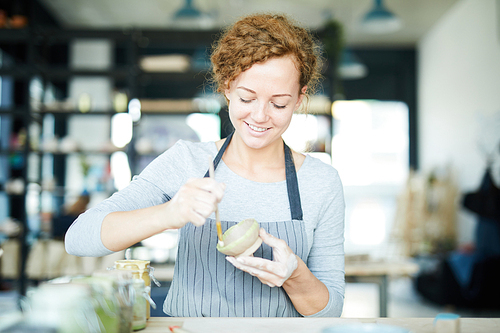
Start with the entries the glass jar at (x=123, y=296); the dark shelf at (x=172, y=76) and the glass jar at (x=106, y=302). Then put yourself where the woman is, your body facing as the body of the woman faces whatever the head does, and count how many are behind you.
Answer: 1

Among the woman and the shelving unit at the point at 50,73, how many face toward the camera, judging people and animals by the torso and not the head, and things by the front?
2

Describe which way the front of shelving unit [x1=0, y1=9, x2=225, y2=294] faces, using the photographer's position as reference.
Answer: facing the viewer

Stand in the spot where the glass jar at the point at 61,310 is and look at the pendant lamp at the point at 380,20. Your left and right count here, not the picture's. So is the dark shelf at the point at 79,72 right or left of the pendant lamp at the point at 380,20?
left

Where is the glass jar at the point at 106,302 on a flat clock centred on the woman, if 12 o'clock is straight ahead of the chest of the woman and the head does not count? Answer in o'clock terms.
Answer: The glass jar is roughly at 1 o'clock from the woman.

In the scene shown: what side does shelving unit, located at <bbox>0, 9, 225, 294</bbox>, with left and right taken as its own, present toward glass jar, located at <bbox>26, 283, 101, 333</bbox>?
front

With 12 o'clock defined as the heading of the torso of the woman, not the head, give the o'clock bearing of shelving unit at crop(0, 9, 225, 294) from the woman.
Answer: The shelving unit is roughly at 5 o'clock from the woman.
